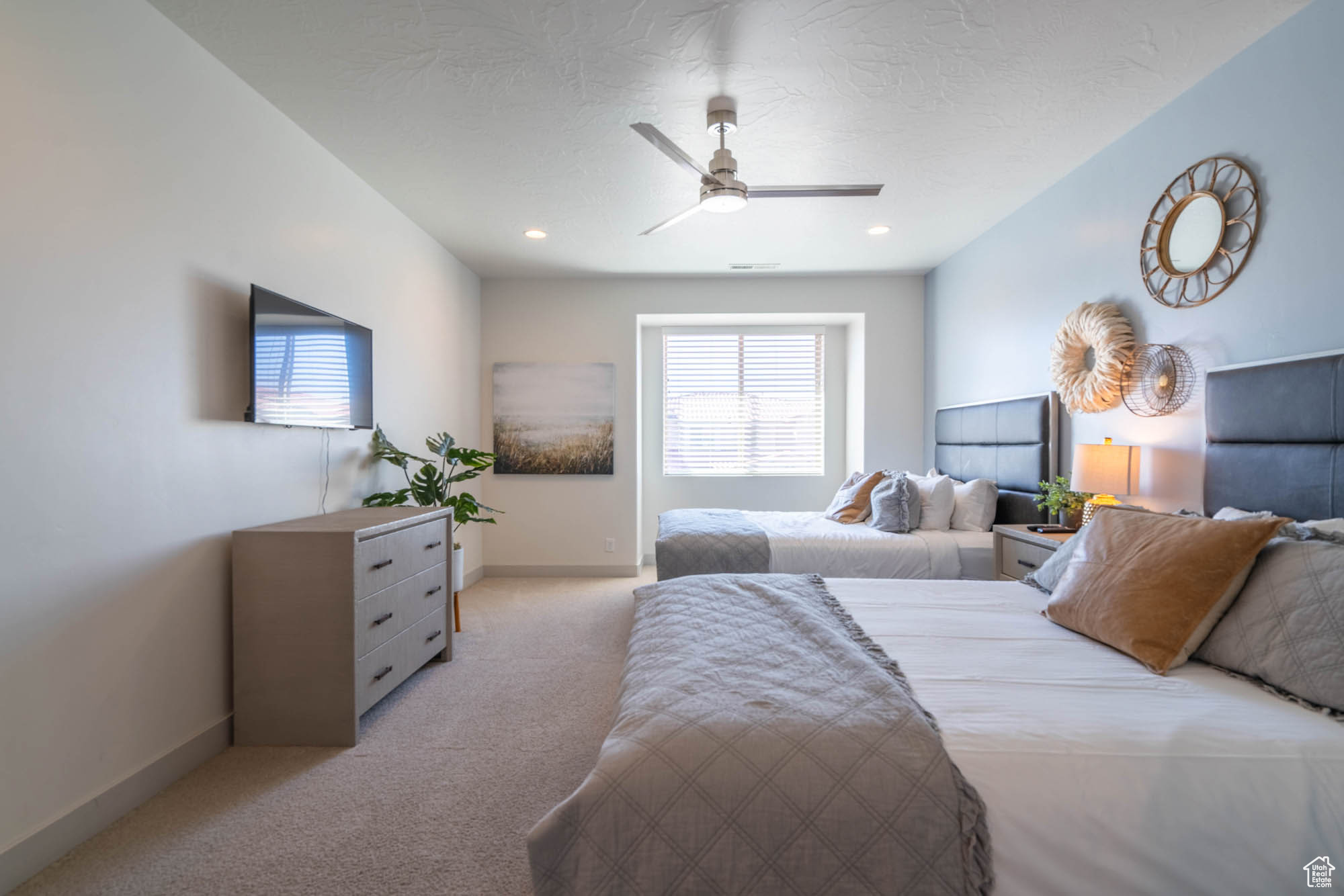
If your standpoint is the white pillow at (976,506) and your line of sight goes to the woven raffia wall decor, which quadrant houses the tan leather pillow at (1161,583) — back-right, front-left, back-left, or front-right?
front-right

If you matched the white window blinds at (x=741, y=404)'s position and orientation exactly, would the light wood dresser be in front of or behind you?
in front

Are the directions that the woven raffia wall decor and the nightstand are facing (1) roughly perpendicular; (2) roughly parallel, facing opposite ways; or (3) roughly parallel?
roughly parallel

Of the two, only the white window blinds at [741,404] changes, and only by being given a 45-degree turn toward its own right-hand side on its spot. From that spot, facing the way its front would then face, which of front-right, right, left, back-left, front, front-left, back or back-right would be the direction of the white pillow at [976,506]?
left

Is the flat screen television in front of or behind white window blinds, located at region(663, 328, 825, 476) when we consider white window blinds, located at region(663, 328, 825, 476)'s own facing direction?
in front

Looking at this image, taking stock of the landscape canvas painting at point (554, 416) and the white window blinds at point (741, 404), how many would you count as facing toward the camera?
2

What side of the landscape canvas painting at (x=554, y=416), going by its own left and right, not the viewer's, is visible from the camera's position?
front

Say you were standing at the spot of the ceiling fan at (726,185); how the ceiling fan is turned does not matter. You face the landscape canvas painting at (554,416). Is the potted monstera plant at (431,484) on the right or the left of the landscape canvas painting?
left

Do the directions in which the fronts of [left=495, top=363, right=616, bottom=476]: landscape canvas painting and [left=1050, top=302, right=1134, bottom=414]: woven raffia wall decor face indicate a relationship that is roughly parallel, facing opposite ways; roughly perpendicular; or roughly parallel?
roughly perpendicular

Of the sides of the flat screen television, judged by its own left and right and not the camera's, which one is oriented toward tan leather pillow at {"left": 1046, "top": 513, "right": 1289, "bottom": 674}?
front

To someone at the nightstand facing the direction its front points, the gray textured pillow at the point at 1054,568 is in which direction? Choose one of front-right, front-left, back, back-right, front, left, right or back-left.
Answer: front-left

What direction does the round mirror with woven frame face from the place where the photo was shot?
facing the viewer and to the left of the viewer

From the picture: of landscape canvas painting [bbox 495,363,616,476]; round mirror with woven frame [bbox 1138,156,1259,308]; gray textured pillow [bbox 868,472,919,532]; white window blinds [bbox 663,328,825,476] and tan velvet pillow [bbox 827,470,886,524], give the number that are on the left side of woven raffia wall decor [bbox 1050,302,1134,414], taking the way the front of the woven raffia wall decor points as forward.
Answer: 1
